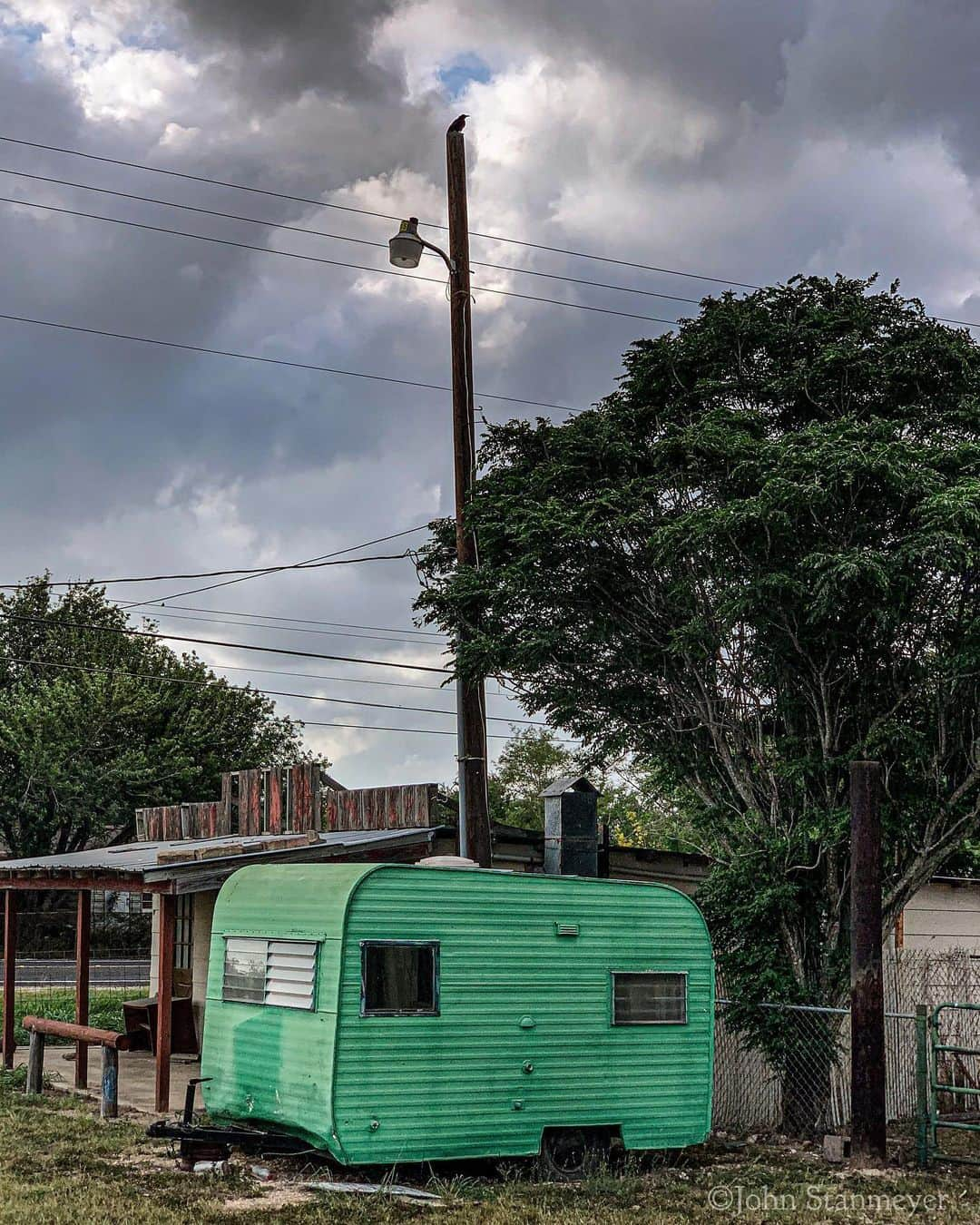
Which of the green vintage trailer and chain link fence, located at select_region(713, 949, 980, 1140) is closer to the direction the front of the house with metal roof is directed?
the green vintage trailer

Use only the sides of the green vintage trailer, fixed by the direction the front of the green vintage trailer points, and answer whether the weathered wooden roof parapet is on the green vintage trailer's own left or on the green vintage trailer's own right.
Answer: on the green vintage trailer's own right

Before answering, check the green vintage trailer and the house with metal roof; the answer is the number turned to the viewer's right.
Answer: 0

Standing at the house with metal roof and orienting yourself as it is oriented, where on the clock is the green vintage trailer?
The green vintage trailer is roughly at 10 o'clock from the house with metal roof.

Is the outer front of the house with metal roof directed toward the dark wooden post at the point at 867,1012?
no

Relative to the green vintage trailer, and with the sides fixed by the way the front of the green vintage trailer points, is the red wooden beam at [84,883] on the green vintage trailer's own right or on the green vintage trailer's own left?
on the green vintage trailer's own right

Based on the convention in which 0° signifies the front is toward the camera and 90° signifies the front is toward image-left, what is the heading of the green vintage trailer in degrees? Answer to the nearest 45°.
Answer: approximately 45°

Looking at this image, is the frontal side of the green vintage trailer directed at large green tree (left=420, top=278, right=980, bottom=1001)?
no

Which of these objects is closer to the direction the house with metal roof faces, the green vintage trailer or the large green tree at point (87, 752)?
the green vintage trailer

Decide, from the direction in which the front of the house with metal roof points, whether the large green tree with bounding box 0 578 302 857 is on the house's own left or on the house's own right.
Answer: on the house's own right

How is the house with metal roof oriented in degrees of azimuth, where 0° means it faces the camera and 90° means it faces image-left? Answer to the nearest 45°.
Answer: approximately 45°

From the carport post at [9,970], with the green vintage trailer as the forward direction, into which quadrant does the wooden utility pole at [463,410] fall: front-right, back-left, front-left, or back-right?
front-left
